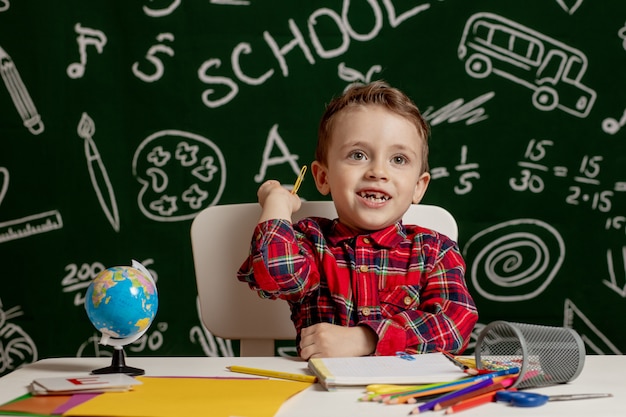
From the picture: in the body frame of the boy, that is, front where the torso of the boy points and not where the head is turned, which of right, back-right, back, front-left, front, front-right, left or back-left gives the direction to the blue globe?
front-right

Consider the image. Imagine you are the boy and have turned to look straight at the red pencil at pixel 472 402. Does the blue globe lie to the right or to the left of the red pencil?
right

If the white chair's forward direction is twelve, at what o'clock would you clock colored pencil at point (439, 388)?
The colored pencil is roughly at 11 o'clock from the white chair.

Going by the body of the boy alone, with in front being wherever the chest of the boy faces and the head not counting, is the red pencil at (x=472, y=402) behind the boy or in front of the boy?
in front

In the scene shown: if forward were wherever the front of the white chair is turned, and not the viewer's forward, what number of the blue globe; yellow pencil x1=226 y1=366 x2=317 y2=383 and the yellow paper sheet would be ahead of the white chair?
3

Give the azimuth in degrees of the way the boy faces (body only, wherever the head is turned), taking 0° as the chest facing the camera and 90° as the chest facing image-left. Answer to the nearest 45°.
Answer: approximately 0°

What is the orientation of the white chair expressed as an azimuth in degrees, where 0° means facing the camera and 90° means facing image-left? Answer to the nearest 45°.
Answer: approximately 0°

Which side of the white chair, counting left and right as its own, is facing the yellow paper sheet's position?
front
